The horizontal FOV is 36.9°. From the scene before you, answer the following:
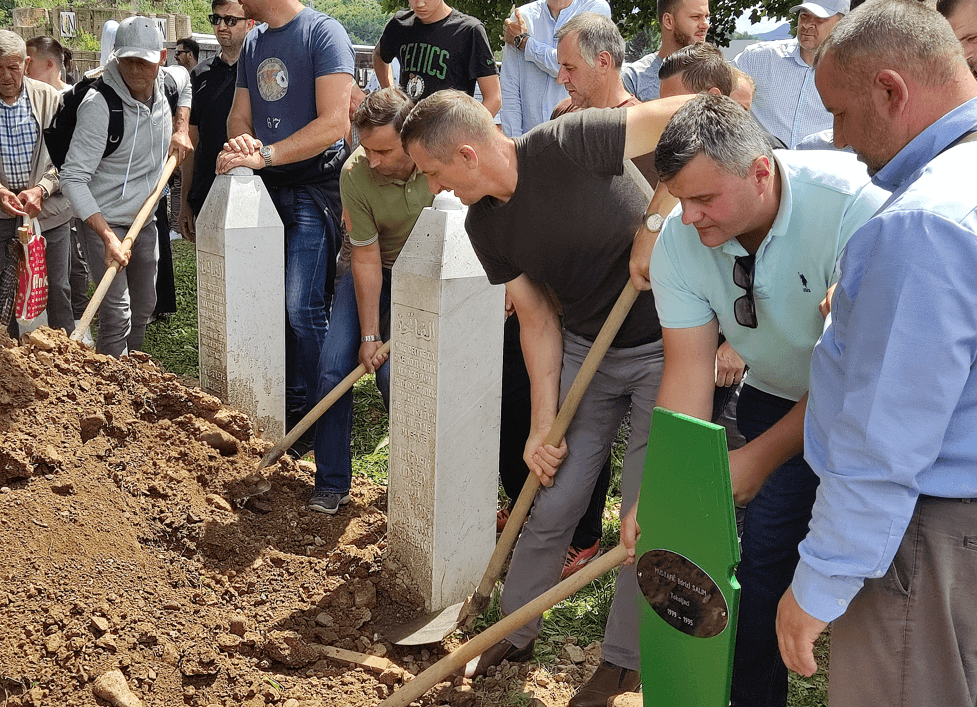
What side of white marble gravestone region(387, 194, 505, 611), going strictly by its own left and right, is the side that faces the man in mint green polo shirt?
left

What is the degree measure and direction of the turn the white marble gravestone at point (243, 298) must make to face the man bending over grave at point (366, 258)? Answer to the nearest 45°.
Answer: approximately 90° to its left

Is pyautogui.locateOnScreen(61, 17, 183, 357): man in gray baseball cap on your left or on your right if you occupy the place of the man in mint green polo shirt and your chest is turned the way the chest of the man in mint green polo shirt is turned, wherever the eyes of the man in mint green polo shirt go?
on your right

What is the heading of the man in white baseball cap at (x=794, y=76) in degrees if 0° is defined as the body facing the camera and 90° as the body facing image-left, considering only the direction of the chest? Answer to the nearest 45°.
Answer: approximately 0°

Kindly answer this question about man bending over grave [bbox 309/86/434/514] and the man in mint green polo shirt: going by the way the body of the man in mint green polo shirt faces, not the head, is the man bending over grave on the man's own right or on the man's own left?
on the man's own right

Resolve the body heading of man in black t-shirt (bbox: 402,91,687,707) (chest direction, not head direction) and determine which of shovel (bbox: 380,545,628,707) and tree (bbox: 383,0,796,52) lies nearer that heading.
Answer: the shovel

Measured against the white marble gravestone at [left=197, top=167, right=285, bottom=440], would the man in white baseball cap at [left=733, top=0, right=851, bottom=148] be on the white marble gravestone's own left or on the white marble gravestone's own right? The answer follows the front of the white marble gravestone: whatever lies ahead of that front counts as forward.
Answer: on the white marble gravestone's own left

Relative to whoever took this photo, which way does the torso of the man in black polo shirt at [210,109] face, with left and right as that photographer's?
facing the viewer

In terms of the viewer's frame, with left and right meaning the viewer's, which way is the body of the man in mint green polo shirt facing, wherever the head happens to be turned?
facing the viewer and to the left of the viewer

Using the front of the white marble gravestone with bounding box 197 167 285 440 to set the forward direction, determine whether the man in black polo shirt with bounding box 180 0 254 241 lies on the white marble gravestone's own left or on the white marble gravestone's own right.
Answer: on the white marble gravestone's own right

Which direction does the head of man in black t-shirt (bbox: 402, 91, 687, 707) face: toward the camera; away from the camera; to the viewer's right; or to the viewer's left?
to the viewer's left

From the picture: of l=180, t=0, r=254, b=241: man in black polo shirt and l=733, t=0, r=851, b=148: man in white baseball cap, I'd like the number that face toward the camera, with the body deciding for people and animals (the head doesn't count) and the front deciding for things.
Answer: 2

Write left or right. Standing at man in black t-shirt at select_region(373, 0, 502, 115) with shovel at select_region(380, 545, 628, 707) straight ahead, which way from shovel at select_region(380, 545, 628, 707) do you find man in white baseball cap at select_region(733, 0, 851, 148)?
left

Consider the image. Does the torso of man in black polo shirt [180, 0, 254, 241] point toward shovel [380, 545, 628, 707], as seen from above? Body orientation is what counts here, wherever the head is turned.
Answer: yes
